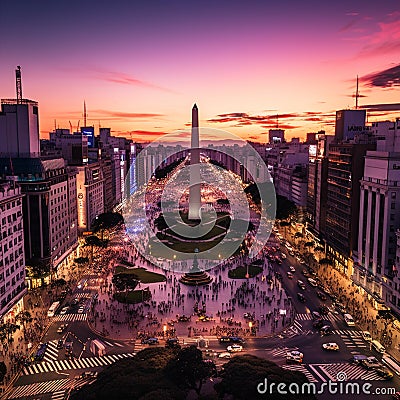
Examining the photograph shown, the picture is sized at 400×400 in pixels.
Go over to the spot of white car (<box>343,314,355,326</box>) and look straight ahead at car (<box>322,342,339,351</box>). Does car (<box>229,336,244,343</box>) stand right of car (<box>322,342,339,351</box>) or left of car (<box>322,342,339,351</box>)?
right

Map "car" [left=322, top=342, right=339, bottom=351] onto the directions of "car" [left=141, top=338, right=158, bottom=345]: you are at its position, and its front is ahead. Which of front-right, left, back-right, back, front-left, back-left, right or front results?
back

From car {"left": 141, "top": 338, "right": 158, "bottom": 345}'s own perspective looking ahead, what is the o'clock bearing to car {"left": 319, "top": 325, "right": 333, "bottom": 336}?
car {"left": 319, "top": 325, "right": 333, "bottom": 336} is roughly at 6 o'clock from car {"left": 141, "top": 338, "right": 158, "bottom": 345}.

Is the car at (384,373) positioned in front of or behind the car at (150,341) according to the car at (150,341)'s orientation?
behind

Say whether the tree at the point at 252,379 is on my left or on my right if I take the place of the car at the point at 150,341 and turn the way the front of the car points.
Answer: on my left

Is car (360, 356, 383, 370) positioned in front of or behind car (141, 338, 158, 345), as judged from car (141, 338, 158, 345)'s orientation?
behind

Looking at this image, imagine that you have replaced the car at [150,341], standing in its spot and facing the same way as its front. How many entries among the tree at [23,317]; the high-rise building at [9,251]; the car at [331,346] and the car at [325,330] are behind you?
2

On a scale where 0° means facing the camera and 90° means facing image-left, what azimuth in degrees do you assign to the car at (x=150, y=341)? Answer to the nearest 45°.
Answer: approximately 90°

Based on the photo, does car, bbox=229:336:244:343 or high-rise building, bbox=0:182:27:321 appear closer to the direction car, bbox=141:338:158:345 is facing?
the high-rise building
